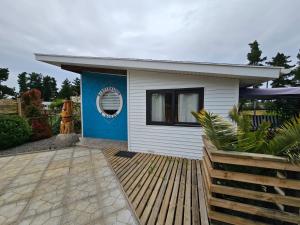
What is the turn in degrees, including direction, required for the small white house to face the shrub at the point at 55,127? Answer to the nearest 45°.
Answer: approximately 135° to its right

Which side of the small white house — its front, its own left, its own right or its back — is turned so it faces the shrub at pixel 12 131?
right

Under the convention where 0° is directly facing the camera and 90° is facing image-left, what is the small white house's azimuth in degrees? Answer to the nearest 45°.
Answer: approximately 0°

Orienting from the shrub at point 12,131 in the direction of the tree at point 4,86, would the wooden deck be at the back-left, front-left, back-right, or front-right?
back-right

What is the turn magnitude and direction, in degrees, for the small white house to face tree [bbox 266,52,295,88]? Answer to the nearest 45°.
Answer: approximately 135° to its left

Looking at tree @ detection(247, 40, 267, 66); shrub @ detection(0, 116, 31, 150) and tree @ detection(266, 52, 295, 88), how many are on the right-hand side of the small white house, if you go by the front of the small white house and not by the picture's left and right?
1

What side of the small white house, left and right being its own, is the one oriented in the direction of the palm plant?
front

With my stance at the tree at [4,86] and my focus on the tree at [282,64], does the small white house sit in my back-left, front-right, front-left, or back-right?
front-right

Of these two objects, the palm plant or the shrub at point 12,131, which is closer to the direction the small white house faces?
the palm plant

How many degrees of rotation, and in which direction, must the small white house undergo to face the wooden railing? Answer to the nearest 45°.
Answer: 0° — it already faces it

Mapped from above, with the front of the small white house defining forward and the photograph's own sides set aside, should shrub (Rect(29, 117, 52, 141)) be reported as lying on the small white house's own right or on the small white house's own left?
on the small white house's own right

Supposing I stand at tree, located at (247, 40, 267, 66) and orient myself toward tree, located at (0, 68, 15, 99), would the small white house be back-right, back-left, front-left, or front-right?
front-left

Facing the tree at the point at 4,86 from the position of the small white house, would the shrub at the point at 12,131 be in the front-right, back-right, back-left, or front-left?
front-left

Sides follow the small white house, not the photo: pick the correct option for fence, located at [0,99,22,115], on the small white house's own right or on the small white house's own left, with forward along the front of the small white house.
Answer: on the small white house's own right

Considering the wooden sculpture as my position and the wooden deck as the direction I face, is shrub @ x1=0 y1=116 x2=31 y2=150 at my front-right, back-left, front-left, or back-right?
back-right
